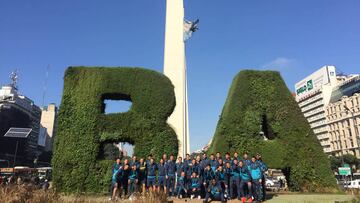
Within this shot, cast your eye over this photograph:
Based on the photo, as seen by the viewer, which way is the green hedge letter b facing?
toward the camera

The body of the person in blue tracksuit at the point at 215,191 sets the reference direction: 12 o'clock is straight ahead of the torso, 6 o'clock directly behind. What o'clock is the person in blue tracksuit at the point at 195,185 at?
the person in blue tracksuit at the point at 195,185 is roughly at 4 o'clock from the person in blue tracksuit at the point at 215,191.

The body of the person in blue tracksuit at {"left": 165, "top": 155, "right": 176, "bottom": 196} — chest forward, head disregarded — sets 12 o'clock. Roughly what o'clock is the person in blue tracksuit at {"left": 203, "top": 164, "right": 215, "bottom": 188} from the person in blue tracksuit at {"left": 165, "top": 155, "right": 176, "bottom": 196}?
the person in blue tracksuit at {"left": 203, "top": 164, "right": 215, "bottom": 188} is roughly at 10 o'clock from the person in blue tracksuit at {"left": 165, "top": 155, "right": 176, "bottom": 196}.

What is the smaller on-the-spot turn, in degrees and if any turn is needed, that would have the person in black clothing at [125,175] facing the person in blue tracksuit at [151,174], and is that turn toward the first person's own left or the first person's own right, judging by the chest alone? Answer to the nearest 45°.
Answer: approximately 90° to the first person's own left

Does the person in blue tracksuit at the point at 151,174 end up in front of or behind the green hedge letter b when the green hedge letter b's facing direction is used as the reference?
in front

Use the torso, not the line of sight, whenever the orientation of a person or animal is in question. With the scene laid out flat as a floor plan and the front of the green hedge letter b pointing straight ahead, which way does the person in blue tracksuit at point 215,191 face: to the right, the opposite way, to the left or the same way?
the same way

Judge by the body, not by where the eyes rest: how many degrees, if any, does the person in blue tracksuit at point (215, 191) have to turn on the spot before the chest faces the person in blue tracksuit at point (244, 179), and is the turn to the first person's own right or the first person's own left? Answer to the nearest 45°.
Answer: approximately 90° to the first person's own left

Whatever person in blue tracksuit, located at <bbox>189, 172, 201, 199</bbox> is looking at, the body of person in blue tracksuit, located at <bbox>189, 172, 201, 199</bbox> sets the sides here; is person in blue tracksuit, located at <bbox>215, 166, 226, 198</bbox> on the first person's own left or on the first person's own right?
on the first person's own left

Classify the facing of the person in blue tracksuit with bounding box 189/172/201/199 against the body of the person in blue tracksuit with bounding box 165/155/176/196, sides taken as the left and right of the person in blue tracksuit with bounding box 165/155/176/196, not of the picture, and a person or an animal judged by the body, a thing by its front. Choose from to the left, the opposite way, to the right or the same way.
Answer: the same way

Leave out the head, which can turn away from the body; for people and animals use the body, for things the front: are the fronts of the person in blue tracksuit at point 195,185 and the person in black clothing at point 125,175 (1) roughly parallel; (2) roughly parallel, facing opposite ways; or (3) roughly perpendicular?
roughly parallel

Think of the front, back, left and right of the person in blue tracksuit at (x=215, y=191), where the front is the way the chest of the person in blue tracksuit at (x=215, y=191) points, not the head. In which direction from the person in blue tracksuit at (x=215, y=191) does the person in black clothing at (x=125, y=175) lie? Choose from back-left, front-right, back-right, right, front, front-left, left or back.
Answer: right

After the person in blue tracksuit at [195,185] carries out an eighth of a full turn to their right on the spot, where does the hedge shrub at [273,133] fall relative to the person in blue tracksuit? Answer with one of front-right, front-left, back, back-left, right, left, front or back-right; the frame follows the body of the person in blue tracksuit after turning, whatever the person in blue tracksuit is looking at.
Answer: back

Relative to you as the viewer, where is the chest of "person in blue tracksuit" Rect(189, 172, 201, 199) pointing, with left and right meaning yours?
facing the viewer
